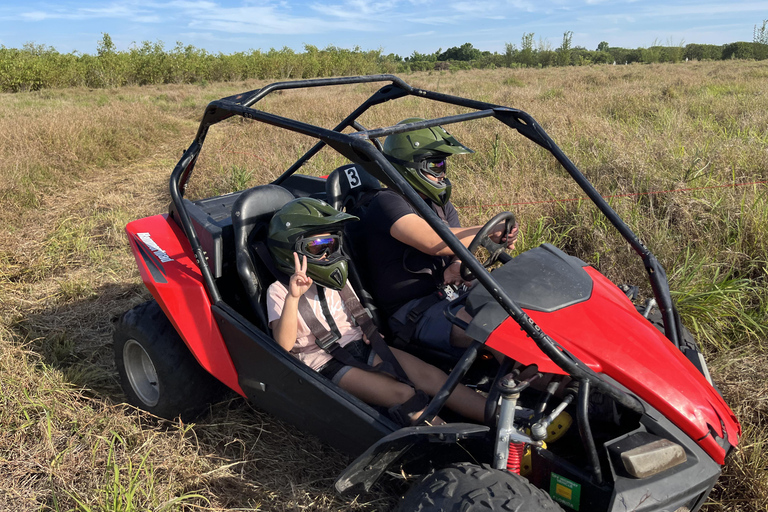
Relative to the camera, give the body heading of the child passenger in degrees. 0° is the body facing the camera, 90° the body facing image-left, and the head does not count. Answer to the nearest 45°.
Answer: approximately 315°

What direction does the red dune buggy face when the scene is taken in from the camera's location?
facing the viewer and to the right of the viewer
